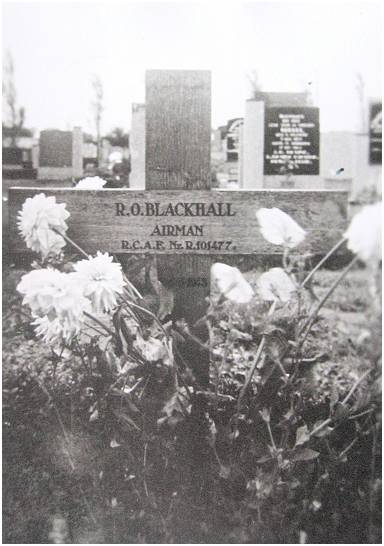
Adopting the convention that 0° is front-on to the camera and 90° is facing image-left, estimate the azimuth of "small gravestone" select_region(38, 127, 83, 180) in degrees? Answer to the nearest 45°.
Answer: approximately 0°

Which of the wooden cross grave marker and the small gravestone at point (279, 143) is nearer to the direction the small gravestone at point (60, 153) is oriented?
the wooden cross grave marker

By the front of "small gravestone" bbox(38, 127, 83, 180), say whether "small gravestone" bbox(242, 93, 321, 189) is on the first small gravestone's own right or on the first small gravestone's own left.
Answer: on the first small gravestone's own left

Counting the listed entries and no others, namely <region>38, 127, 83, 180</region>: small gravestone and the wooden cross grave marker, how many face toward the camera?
2

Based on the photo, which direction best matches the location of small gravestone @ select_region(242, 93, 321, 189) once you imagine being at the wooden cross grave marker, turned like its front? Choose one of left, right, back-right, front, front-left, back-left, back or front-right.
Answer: back

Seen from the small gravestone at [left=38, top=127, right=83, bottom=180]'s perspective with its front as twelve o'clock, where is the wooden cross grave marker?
The wooden cross grave marker is roughly at 12 o'clock from the small gravestone.

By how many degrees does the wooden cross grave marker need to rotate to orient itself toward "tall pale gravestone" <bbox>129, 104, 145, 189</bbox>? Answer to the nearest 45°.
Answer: approximately 180°

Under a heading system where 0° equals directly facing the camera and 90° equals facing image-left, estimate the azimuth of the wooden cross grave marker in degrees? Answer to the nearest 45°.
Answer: approximately 0°
